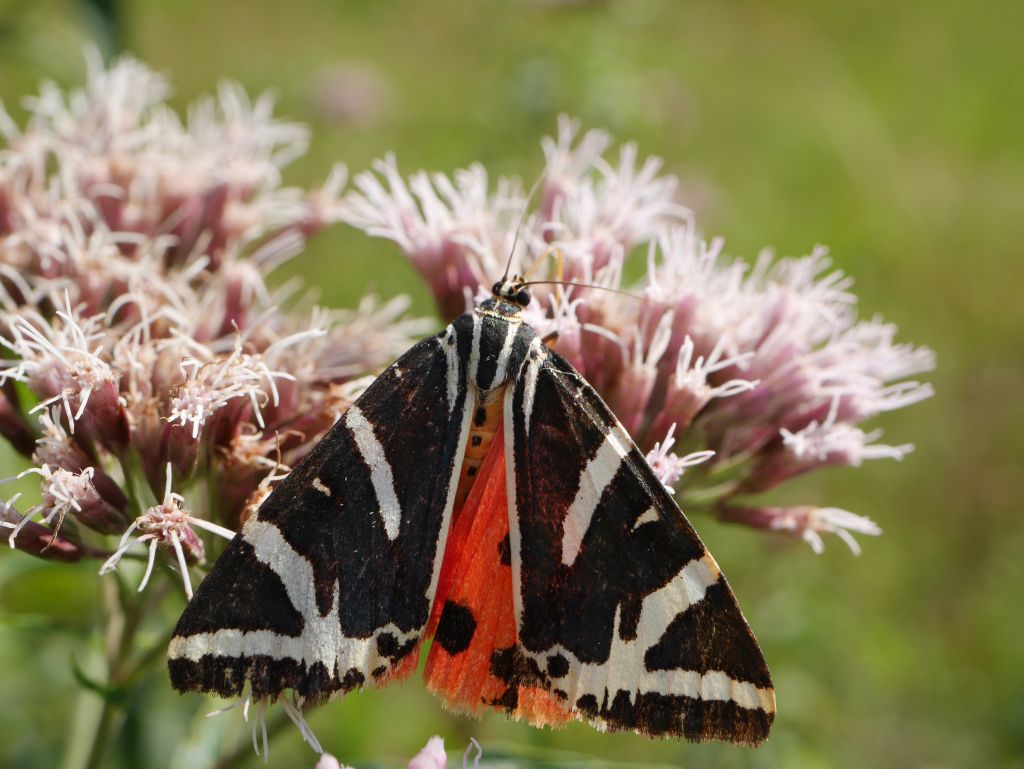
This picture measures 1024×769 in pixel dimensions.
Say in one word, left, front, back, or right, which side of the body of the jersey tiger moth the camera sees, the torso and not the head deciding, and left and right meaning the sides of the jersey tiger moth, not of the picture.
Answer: back
